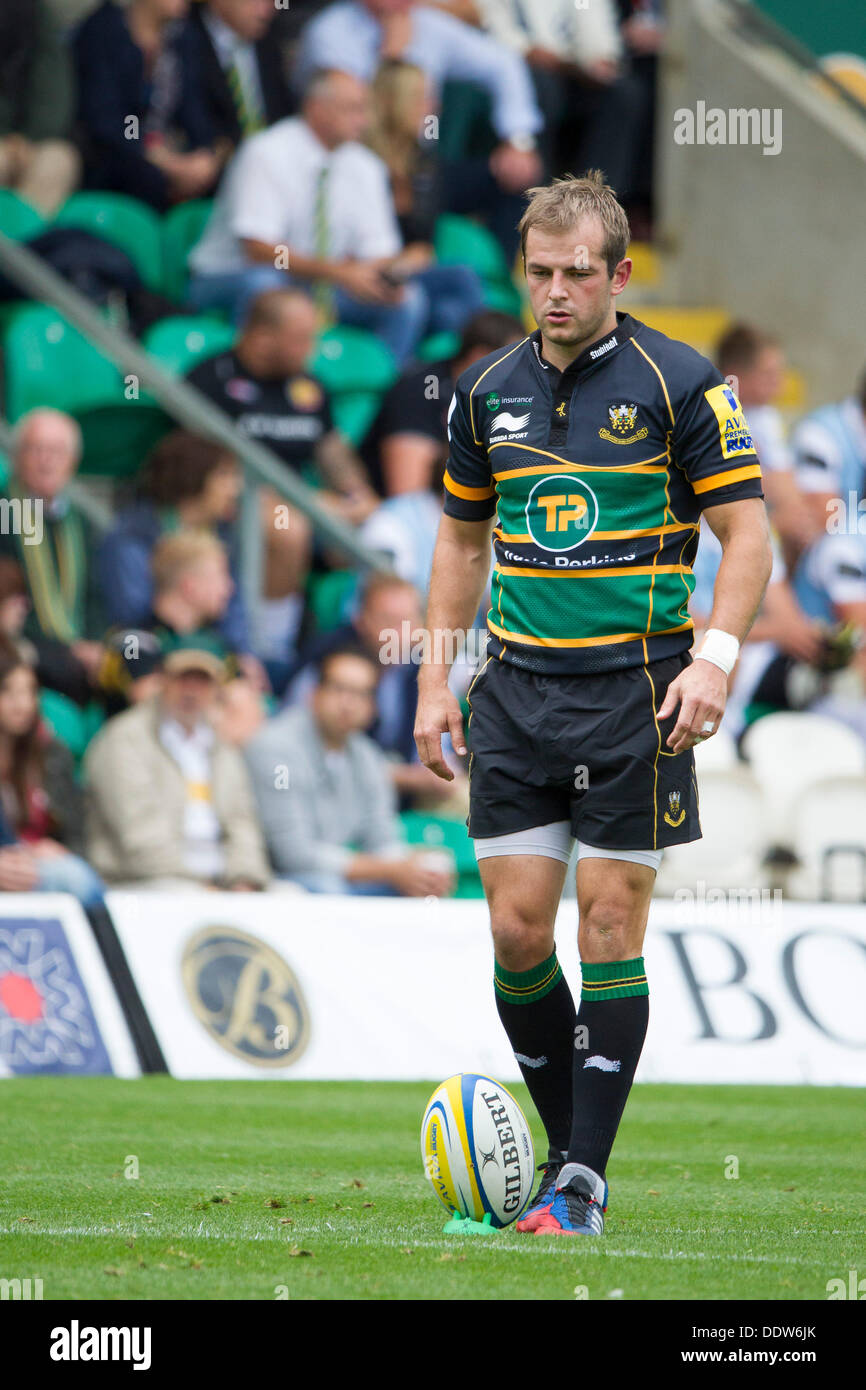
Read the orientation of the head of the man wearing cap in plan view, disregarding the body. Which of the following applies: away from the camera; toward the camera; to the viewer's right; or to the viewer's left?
toward the camera

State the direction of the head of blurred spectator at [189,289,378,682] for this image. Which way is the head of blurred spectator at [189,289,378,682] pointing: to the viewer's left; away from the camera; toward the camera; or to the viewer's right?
toward the camera

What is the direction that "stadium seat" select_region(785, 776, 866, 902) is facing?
toward the camera

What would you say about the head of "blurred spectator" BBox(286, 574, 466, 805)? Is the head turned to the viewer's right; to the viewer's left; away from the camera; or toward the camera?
toward the camera

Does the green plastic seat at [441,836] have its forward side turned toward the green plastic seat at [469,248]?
no

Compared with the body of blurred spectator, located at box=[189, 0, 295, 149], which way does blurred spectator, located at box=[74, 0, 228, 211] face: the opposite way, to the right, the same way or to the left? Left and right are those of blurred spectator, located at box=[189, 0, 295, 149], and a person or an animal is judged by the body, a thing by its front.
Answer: the same way

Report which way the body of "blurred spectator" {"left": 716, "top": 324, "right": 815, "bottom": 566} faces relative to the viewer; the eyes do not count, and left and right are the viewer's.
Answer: facing the viewer and to the right of the viewer

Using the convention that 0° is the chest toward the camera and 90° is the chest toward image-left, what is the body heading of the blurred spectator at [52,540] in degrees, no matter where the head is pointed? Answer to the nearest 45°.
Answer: approximately 0°

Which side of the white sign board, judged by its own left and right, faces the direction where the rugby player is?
front

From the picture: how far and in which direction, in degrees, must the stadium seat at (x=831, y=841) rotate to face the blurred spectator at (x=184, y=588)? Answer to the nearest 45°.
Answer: approximately 45° to its right

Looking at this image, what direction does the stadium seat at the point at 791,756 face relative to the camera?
toward the camera

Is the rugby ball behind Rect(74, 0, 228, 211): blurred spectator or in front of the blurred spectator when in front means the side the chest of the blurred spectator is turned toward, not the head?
in front

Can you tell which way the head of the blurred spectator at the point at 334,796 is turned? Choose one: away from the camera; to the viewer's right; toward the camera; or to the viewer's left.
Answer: toward the camera

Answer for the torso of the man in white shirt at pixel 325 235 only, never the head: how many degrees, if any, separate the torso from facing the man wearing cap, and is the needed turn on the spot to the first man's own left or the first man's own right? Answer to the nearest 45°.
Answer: approximately 45° to the first man's own right

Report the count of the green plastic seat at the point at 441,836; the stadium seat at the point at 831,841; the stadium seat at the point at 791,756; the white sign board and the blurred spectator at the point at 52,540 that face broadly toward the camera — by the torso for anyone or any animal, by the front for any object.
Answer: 5
